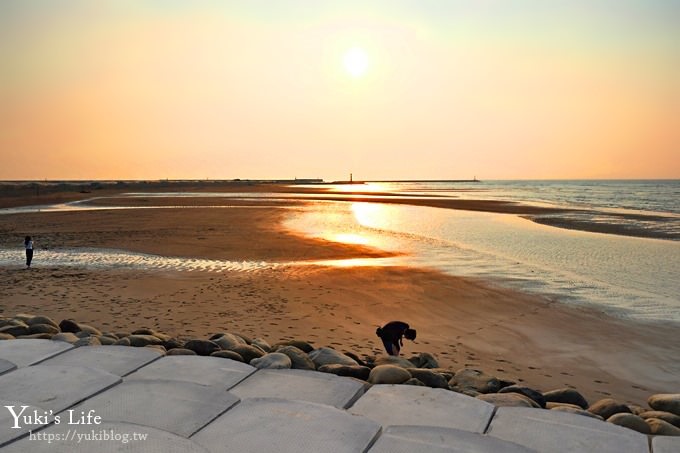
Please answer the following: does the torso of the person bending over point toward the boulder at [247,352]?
no

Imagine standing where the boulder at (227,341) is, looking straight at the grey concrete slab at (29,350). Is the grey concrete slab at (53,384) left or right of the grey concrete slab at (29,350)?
left

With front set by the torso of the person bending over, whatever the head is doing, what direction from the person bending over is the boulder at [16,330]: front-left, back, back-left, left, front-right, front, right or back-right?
back

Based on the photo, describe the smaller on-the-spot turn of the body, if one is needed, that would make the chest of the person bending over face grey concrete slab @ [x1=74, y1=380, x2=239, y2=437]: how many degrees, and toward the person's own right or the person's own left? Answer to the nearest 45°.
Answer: approximately 135° to the person's own right

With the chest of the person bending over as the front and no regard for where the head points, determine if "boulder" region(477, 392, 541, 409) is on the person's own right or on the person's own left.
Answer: on the person's own right

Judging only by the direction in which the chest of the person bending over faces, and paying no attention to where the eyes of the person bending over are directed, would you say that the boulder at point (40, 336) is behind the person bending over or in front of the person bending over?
behind

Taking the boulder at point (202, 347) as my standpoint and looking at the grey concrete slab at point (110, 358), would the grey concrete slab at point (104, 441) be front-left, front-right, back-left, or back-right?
front-left

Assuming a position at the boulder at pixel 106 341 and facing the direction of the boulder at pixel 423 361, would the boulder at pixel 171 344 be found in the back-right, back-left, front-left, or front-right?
front-left

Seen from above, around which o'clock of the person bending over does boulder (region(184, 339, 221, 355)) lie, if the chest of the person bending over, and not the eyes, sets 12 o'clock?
The boulder is roughly at 5 o'clock from the person bending over.

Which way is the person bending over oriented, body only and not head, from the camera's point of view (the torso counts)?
to the viewer's right

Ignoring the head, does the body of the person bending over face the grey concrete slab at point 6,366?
no

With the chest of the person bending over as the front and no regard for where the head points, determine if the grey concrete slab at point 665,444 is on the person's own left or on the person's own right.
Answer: on the person's own right

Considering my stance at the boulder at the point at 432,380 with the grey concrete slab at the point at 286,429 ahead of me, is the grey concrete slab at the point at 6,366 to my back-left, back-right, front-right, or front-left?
front-right

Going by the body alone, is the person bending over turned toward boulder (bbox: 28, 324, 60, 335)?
no

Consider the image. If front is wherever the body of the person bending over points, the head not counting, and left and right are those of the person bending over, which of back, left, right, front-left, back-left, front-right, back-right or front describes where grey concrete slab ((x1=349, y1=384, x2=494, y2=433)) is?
right

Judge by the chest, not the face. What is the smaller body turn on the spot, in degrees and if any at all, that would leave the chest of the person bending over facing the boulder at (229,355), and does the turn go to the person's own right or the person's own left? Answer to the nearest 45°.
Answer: approximately 135° to the person's own right

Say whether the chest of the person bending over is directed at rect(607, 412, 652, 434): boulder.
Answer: no

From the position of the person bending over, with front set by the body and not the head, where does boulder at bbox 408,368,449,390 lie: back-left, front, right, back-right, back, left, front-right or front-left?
right
